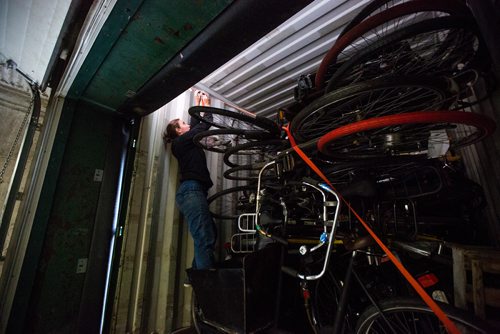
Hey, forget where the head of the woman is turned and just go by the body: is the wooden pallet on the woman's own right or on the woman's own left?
on the woman's own right

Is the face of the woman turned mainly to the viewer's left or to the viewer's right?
to the viewer's right

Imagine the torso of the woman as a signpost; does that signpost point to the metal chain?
no

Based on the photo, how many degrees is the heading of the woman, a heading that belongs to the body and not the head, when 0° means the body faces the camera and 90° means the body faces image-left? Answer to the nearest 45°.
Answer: approximately 270°

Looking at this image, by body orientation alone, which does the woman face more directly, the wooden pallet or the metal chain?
the wooden pallet
